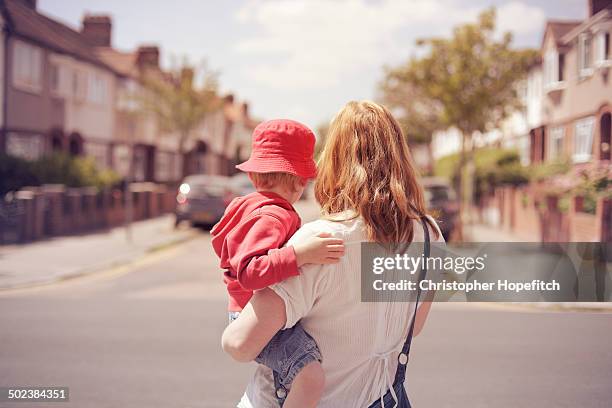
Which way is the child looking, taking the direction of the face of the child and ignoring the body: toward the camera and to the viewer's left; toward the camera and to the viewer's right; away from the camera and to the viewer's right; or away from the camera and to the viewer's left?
away from the camera and to the viewer's right

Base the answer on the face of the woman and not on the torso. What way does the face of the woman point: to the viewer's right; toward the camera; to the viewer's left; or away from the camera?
away from the camera

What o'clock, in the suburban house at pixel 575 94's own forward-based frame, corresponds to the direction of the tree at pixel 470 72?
The tree is roughly at 12 o'clock from the suburban house.

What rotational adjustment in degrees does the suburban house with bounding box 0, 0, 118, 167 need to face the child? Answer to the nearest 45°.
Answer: approximately 45° to its right

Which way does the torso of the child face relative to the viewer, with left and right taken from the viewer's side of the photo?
facing away from the viewer and to the right of the viewer
